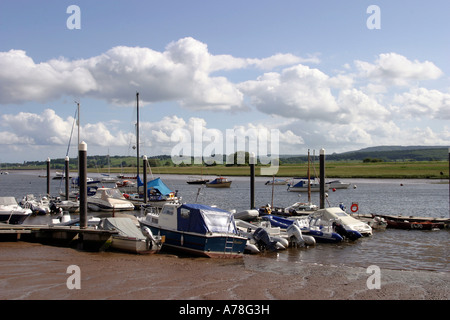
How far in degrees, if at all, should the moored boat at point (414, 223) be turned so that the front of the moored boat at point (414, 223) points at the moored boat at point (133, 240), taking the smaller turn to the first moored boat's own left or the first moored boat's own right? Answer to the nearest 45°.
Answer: approximately 45° to the first moored boat's own left

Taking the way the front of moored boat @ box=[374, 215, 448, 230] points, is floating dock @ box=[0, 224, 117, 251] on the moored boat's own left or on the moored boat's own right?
on the moored boat's own left

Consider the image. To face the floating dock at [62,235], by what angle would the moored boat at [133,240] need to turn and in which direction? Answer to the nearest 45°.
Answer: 0° — it already faces it

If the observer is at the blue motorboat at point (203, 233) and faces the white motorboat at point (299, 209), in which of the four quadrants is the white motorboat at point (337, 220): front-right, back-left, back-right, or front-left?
front-right

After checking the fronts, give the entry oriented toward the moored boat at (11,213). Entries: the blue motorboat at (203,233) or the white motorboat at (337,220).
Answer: the blue motorboat

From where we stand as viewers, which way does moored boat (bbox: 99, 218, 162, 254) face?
facing away from the viewer and to the left of the viewer

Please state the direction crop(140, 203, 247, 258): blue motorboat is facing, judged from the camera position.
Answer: facing away from the viewer and to the left of the viewer

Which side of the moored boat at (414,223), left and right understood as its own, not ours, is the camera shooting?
left

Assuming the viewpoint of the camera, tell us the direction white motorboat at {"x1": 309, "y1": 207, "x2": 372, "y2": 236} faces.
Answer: facing the viewer and to the right of the viewer

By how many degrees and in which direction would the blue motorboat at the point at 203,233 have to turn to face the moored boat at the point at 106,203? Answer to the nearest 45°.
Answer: approximately 45° to its right
